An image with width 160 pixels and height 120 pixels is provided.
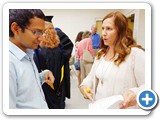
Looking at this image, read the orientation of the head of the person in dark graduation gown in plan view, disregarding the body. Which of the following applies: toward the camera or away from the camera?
away from the camera

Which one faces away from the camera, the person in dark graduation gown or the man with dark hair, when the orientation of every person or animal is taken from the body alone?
the person in dark graduation gown

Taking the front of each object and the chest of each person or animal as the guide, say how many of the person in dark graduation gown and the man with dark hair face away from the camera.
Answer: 1

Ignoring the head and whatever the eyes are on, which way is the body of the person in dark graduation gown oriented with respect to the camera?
away from the camera

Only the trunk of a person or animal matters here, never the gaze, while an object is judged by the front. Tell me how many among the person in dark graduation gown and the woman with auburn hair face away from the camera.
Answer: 1
